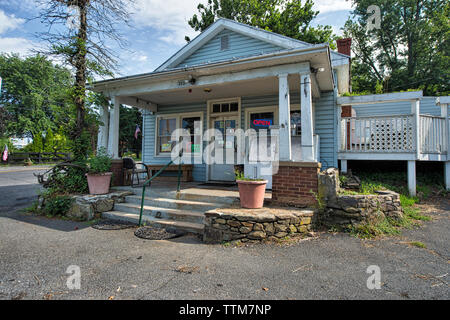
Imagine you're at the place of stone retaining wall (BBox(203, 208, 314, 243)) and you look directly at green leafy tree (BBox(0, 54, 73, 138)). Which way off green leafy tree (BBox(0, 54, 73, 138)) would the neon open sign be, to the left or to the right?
right

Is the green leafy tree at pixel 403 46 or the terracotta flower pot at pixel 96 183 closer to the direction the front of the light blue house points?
the terracotta flower pot

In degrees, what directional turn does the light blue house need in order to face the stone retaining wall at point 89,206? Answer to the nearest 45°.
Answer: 0° — it already faces it

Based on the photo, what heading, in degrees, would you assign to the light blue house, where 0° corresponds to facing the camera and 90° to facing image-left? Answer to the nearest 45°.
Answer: approximately 45°

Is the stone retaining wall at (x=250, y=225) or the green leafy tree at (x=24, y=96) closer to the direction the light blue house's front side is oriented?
the stone retaining wall

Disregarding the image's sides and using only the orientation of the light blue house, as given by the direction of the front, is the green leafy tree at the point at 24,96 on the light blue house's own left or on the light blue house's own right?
on the light blue house's own right

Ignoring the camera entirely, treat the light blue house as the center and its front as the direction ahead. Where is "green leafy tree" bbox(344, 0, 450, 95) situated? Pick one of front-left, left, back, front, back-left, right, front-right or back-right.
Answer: back

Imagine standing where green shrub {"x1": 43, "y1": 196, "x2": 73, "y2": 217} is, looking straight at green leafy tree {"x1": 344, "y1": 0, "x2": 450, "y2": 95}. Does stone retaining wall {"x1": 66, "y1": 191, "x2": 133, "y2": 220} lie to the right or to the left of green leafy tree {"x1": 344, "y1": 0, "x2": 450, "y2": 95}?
right

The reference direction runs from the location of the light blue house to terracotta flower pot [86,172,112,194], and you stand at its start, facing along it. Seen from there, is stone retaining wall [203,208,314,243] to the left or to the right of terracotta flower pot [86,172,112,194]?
left

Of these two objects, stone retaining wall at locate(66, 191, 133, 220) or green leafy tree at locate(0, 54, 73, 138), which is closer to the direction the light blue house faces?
the stone retaining wall
